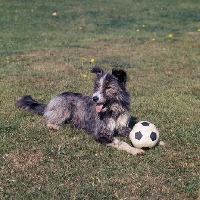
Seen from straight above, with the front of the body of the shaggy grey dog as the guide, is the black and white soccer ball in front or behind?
in front

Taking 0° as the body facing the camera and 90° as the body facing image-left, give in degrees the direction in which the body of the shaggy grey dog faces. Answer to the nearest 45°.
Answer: approximately 315°
